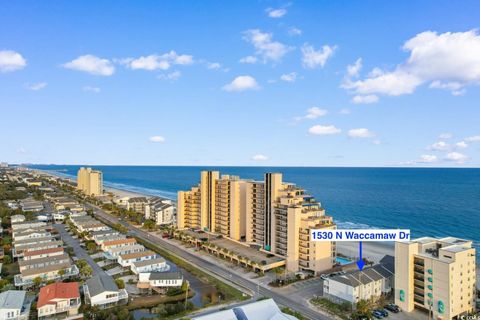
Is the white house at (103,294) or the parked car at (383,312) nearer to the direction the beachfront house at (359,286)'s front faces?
the parked car
